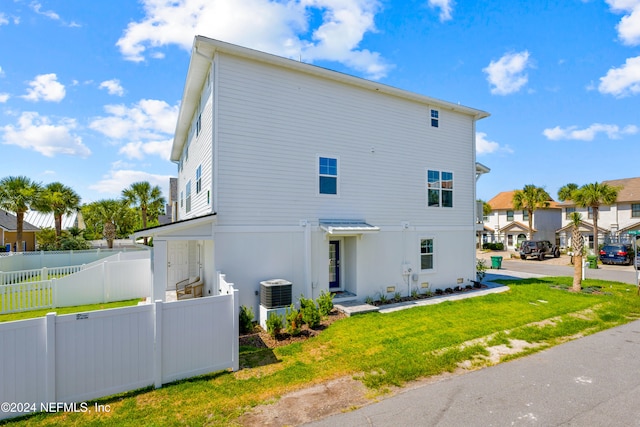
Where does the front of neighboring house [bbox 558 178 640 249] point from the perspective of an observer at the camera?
facing the viewer and to the left of the viewer

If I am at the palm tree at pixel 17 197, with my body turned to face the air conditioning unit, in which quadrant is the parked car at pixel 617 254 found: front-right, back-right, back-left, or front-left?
front-left

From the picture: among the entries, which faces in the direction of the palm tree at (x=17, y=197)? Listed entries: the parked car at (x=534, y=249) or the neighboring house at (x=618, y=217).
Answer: the neighboring house

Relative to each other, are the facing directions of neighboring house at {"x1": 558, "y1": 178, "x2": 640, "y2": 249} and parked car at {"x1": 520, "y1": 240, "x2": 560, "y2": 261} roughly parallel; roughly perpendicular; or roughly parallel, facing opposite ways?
roughly parallel, facing opposite ways

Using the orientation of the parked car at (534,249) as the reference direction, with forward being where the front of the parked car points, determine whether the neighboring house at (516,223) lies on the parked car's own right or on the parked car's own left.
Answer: on the parked car's own left

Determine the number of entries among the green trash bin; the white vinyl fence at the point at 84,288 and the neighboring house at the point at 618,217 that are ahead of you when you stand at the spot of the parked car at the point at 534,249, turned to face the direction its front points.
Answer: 1

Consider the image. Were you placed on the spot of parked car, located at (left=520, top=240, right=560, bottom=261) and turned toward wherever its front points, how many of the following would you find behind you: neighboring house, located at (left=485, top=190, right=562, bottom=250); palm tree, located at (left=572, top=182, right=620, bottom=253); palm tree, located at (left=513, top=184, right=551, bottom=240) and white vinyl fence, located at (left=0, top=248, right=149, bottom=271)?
1

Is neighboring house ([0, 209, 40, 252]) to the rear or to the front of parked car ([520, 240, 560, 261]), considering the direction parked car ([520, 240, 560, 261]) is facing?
to the rear
